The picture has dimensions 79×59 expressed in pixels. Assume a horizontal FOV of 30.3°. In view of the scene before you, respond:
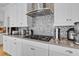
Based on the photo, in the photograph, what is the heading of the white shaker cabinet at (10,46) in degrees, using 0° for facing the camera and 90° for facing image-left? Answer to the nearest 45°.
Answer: approximately 45°

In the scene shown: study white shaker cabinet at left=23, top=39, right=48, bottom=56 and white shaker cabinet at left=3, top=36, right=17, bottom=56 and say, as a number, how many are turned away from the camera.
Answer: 0

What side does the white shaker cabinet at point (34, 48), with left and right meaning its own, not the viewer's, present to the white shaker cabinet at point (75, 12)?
left

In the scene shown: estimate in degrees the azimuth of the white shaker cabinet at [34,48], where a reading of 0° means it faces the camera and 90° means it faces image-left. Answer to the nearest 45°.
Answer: approximately 45°

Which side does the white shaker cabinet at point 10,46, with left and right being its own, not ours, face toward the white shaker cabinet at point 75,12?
left

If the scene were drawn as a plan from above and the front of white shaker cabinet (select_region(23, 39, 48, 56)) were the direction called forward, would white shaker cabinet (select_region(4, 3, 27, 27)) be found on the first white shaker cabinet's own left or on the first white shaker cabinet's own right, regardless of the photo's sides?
on the first white shaker cabinet's own right

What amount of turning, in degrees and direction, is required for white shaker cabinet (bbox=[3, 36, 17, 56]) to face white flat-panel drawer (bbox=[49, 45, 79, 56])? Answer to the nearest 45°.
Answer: approximately 45° to its left

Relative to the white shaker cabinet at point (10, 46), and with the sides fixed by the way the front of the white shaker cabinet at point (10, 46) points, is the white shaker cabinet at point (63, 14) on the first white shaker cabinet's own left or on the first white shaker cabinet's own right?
on the first white shaker cabinet's own left

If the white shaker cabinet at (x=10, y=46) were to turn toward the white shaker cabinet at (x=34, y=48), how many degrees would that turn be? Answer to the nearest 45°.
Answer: approximately 45° to its left
